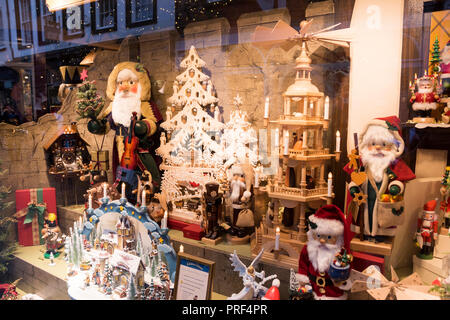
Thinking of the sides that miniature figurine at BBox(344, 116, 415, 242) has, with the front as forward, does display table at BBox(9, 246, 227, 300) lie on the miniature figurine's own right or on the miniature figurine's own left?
on the miniature figurine's own right

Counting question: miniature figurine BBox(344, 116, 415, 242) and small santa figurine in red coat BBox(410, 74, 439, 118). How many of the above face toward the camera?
2

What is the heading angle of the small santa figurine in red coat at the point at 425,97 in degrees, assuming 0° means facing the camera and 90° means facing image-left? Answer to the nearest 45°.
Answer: approximately 0°

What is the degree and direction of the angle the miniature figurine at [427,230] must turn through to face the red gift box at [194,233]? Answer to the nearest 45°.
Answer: approximately 45° to its right

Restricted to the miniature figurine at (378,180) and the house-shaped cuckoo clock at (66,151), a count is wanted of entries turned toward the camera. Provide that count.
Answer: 2

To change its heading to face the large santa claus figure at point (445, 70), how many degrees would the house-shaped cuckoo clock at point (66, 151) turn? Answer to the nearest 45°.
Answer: approximately 45° to its left

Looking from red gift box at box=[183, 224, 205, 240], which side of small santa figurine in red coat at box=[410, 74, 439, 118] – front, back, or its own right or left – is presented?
right
